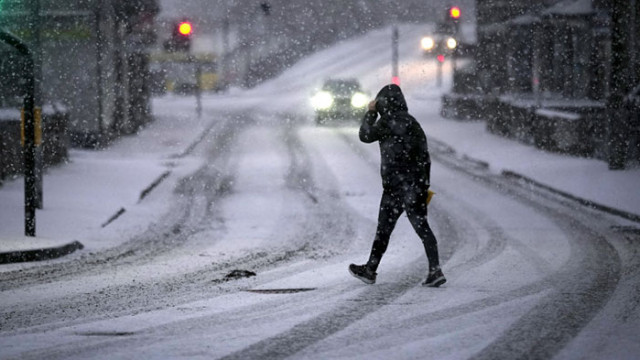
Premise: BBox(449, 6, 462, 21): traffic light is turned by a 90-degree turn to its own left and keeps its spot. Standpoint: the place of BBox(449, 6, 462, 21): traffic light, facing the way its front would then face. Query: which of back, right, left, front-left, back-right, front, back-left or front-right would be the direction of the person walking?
right

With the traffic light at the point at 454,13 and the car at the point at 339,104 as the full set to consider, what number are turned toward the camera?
2

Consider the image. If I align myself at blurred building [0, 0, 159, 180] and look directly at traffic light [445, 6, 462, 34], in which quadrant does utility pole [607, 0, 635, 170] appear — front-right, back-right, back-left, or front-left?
front-right

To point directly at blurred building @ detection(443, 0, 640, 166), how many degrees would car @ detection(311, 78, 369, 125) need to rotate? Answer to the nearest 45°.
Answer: approximately 45° to its left

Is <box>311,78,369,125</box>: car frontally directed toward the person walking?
yes

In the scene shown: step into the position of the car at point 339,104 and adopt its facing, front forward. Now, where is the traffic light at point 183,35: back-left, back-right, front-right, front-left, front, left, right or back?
front-right

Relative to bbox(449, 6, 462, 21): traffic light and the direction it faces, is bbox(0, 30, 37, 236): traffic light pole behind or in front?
in front

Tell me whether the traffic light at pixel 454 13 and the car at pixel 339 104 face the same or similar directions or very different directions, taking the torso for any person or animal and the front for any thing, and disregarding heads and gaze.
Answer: same or similar directions

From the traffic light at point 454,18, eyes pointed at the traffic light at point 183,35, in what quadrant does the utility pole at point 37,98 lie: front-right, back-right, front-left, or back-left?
front-left

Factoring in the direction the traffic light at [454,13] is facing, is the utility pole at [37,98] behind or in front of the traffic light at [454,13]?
in front

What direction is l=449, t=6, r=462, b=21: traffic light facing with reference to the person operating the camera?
facing the viewer
